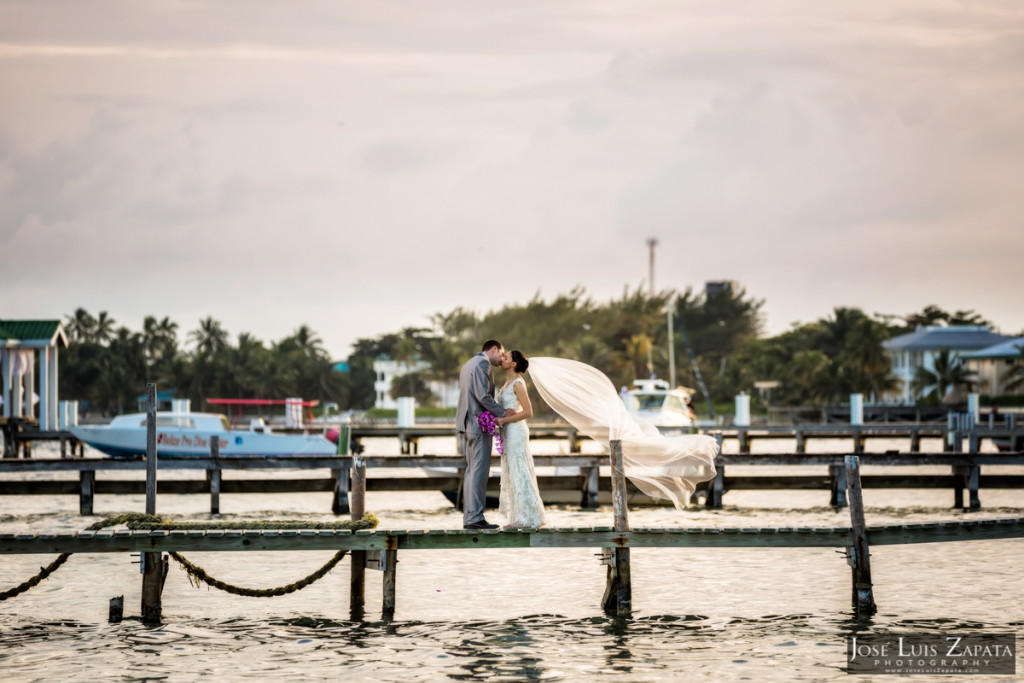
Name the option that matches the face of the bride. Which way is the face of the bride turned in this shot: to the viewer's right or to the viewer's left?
to the viewer's left

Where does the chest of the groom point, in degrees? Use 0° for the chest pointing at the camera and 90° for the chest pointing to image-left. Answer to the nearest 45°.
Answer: approximately 270°

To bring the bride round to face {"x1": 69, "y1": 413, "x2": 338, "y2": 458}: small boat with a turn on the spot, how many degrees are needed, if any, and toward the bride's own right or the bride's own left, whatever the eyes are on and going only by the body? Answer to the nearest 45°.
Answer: approximately 90° to the bride's own right

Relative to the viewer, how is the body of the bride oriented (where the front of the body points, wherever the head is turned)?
to the viewer's left

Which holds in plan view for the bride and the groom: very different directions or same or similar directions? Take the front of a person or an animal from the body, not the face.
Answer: very different directions

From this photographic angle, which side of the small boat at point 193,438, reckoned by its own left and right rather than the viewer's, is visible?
left

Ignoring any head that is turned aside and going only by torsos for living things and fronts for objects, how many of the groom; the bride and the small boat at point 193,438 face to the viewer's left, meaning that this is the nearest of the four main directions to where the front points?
2

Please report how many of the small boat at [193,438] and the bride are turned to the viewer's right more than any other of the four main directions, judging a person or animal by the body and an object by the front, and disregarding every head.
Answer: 0

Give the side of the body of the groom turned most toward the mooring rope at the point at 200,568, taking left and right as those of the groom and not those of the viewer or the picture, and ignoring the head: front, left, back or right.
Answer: back

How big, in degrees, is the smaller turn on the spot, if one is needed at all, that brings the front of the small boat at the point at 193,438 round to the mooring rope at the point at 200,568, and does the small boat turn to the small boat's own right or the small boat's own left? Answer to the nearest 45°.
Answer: approximately 90° to the small boat's own left

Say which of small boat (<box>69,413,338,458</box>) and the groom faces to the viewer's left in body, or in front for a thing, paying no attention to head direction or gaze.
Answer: the small boat

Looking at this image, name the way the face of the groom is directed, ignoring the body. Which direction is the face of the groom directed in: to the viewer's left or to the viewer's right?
to the viewer's right

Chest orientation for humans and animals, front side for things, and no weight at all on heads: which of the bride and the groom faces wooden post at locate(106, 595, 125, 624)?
the bride

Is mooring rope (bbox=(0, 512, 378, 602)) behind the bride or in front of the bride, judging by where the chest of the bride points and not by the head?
in front
